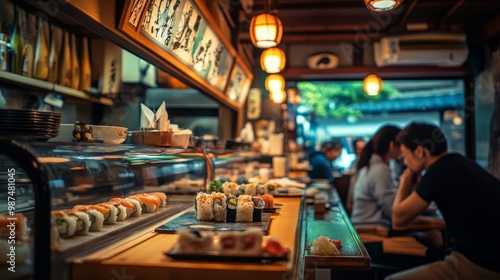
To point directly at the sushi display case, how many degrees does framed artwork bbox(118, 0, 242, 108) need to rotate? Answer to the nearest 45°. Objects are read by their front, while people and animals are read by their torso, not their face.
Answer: approximately 45° to its right

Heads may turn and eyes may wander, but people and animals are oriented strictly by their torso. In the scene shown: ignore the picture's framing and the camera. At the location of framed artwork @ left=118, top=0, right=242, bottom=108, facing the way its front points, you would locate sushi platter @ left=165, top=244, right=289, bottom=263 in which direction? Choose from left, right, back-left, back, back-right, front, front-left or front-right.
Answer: front-right

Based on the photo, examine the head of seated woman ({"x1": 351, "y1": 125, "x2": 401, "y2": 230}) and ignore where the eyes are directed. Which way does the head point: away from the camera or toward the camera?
away from the camera

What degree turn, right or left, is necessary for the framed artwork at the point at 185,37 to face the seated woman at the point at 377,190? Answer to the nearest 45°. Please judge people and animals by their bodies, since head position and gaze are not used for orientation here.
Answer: approximately 45° to its left

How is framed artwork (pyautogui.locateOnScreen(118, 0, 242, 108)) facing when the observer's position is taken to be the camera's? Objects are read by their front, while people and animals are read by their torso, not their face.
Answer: facing the viewer and to the right of the viewer

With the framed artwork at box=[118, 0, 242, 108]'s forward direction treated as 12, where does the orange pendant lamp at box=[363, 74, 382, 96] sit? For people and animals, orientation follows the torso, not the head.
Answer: The orange pendant lamp is roughly at 9 o'clock from the framed artwork.
